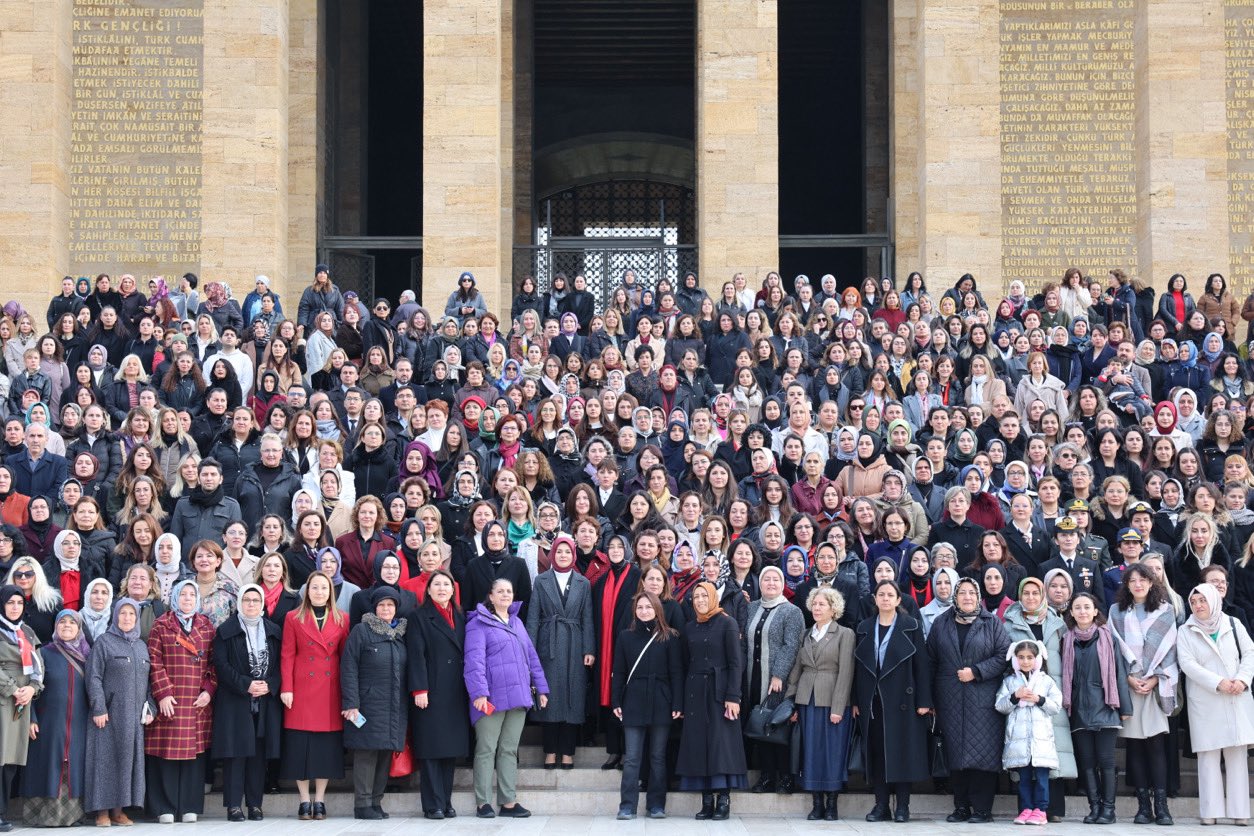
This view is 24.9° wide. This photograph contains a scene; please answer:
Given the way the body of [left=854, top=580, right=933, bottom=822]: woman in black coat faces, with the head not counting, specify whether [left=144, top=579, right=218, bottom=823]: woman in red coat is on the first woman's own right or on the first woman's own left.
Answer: on the first woman's own right

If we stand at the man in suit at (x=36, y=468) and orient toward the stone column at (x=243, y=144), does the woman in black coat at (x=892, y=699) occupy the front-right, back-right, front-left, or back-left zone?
back-right

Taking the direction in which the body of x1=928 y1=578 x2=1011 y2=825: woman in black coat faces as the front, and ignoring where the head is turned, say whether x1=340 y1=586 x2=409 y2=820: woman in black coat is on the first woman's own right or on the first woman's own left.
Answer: on the first woman's own right

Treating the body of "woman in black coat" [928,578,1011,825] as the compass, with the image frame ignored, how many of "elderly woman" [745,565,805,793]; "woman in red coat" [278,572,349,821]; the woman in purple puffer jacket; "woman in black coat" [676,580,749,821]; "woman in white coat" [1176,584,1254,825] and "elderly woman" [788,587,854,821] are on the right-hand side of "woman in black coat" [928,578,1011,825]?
5

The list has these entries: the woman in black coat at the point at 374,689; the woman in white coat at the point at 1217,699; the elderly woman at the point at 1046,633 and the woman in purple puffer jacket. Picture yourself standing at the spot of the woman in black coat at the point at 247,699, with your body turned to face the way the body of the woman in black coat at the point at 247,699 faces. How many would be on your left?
4

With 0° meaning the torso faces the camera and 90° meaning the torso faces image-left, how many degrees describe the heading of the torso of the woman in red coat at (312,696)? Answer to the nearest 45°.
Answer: approximately 0°

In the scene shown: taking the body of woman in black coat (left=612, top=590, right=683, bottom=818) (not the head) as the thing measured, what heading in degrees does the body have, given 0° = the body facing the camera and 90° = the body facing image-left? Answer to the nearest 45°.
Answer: approximately 0°

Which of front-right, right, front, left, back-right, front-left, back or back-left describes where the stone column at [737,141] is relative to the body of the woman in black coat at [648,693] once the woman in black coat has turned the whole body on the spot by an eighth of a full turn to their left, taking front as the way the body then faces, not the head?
back-left

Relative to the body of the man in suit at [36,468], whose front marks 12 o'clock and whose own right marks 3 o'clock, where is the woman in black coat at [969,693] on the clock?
The woman in black coat is roughly at 10 o'clock from the man in suit.
